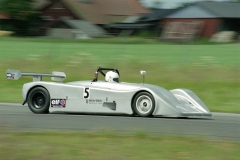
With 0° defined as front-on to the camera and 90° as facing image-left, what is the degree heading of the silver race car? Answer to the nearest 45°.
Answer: approximately 315°
